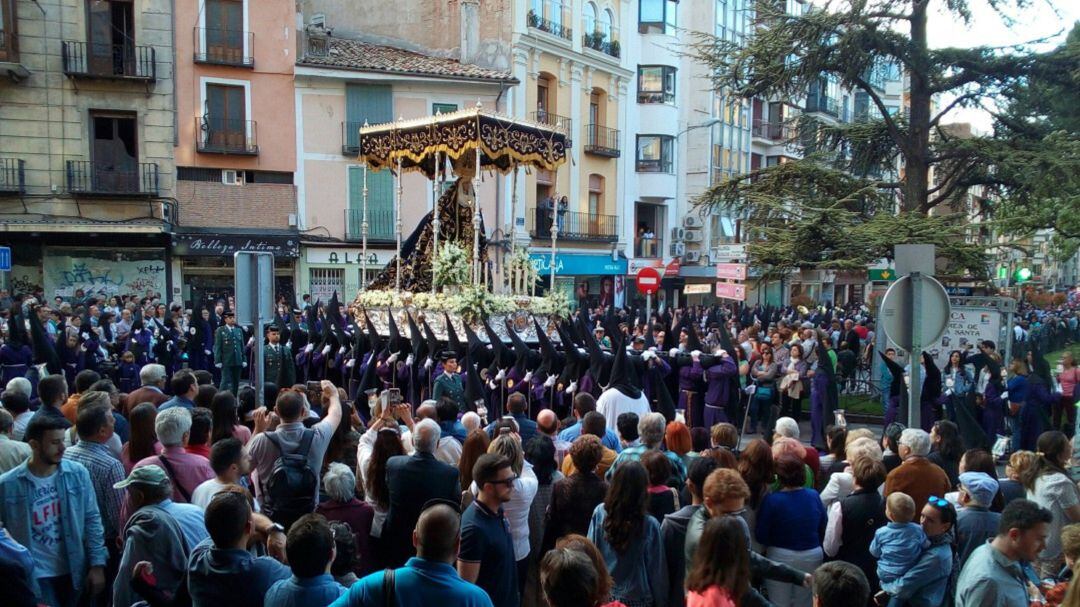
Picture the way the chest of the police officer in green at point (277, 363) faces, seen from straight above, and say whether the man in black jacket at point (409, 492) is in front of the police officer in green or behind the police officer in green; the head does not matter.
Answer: in front

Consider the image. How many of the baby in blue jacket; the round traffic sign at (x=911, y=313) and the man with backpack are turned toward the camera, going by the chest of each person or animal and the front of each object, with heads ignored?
0

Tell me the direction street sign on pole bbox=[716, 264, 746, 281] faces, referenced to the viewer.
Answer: facing the viewer

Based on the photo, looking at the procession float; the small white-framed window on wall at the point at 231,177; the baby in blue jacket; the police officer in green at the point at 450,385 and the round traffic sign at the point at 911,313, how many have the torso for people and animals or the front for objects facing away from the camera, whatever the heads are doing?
2

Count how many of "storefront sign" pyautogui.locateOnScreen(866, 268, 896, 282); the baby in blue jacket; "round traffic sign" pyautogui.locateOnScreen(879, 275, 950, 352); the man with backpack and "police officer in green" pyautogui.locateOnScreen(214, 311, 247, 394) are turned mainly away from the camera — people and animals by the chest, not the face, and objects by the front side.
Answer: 3

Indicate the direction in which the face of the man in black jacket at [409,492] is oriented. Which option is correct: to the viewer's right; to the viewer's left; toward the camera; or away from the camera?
away from the camera

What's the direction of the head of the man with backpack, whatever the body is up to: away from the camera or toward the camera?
away from the camera

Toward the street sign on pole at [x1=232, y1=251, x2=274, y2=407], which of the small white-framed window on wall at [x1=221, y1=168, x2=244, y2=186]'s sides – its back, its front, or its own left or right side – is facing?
front

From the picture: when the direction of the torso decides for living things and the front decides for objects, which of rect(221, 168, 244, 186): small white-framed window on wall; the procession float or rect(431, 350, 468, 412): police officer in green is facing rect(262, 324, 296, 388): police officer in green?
the small white-framed window on wall

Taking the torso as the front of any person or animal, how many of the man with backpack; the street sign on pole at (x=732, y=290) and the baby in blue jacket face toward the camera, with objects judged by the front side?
1

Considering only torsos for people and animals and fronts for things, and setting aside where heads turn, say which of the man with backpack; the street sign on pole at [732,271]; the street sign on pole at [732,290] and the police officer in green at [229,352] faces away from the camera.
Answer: the man with backpack

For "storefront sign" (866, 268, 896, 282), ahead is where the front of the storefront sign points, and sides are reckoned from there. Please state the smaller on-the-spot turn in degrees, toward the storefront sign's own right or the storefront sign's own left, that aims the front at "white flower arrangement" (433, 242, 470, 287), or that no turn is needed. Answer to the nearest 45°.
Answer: approximately 45° to the storefront sign's own right

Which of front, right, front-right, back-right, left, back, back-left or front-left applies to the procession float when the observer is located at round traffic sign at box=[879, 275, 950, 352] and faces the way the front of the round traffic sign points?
front-left

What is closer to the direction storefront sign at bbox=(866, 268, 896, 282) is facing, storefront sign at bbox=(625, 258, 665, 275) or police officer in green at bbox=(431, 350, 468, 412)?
the police officer in green

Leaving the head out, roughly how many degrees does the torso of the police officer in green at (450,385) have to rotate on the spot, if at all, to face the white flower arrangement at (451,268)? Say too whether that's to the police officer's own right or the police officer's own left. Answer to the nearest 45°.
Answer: approximately 135° to the police officer's own left

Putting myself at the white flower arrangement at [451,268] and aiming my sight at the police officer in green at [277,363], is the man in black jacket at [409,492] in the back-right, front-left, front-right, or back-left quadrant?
front-left

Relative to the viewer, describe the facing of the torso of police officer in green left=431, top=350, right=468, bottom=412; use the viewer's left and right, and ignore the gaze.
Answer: facing the viewer and to the right of the viewer
